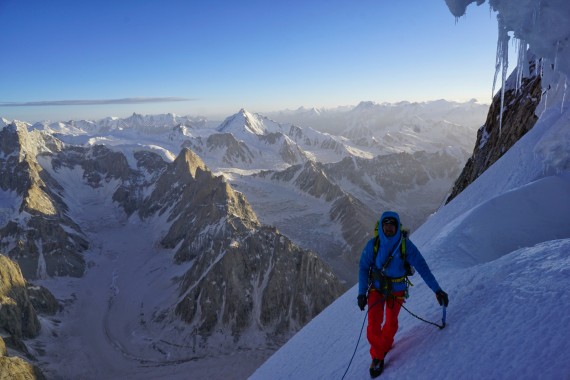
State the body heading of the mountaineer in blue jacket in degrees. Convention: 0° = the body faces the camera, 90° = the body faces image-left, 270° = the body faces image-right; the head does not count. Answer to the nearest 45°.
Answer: approximately 0°

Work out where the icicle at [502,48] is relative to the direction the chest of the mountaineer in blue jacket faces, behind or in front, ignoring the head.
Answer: behind
